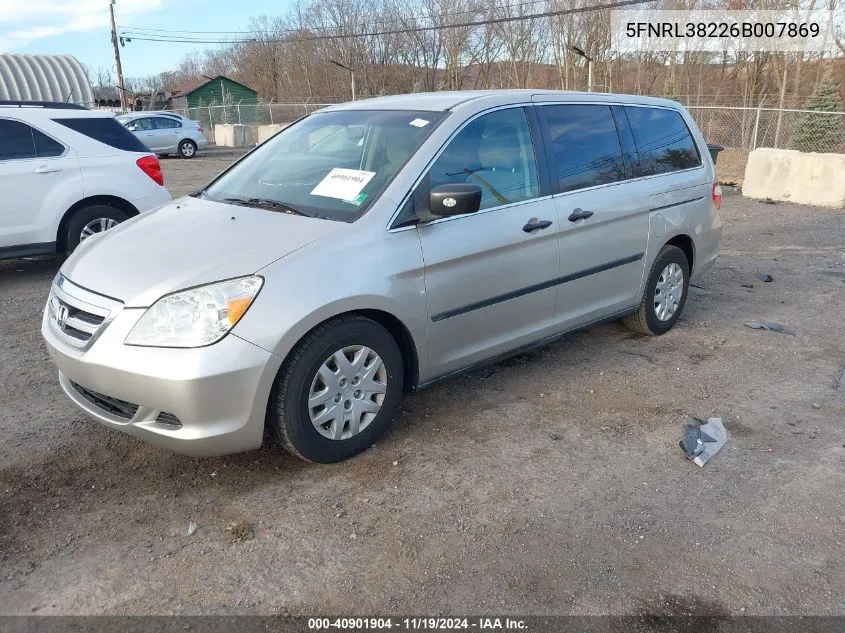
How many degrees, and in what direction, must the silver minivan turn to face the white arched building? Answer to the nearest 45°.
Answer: approximately 90° to its right

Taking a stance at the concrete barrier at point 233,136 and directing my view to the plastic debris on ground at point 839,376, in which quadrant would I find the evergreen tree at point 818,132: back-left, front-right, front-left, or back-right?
front-left

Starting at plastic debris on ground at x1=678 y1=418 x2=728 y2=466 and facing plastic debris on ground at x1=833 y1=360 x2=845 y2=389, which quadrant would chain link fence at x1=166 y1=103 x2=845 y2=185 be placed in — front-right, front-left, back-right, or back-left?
front-left

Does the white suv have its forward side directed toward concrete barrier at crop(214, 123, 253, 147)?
no

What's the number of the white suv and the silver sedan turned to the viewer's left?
2

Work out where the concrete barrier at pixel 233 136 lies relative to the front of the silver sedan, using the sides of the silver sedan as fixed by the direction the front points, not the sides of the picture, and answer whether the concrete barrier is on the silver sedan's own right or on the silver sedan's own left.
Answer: on the silver sedan's own right

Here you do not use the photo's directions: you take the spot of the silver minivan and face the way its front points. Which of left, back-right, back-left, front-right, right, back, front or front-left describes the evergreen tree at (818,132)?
back

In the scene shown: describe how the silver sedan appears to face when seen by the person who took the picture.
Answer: facing to the left of the viewer

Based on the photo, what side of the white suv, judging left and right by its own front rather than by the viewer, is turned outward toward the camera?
left

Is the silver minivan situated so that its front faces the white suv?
no

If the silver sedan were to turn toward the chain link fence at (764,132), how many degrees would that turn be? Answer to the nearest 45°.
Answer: approximately 135° to its left

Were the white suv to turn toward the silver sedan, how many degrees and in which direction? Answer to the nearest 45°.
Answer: approximately 90° to its right

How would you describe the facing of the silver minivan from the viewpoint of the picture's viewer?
facing the viewer and to the left of the viewer

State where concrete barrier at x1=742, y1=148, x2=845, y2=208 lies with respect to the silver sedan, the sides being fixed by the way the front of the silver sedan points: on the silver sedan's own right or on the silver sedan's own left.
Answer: on the silver sedan's own left

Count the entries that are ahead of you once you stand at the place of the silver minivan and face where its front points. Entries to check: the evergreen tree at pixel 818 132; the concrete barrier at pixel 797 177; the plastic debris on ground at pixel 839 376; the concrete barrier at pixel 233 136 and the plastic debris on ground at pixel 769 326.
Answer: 0

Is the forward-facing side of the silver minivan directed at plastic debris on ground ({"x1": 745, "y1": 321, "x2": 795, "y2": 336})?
no

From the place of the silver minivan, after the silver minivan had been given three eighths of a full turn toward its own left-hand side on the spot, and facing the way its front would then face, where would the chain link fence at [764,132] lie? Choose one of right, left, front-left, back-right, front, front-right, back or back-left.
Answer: front-left

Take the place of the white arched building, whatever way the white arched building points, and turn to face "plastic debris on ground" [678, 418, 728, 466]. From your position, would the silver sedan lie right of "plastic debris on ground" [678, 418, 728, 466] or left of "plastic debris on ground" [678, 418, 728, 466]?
left
